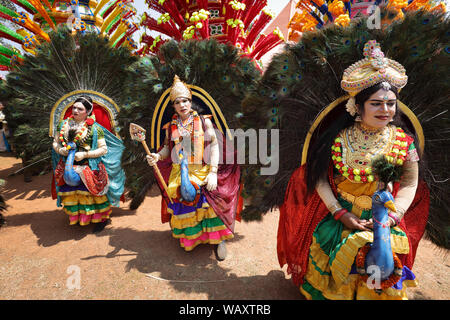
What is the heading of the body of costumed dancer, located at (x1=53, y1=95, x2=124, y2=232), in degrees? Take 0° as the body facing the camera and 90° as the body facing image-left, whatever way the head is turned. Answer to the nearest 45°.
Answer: approximately 45°

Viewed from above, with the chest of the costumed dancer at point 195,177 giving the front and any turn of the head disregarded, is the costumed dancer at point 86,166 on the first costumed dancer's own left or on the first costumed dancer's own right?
on the first costumed dancer's own right

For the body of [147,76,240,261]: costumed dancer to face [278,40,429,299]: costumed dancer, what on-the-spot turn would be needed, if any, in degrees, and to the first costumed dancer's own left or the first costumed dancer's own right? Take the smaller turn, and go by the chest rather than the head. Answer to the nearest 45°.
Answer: approximately 45° to the first costumed dancer's own left

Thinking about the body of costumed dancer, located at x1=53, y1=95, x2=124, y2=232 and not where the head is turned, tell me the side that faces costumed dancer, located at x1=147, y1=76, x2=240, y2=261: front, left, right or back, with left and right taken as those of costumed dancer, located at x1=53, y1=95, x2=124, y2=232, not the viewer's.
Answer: left

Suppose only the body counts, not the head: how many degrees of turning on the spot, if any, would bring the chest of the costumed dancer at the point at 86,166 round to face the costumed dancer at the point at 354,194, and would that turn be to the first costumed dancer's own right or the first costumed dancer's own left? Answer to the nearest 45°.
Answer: approximately 90° to the first costumed dancer's own left

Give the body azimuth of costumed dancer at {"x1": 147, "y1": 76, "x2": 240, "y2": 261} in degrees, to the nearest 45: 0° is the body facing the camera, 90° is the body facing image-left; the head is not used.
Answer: approximately 0°

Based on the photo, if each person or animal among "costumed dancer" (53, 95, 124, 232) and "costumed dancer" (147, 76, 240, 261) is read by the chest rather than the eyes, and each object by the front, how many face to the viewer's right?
0
